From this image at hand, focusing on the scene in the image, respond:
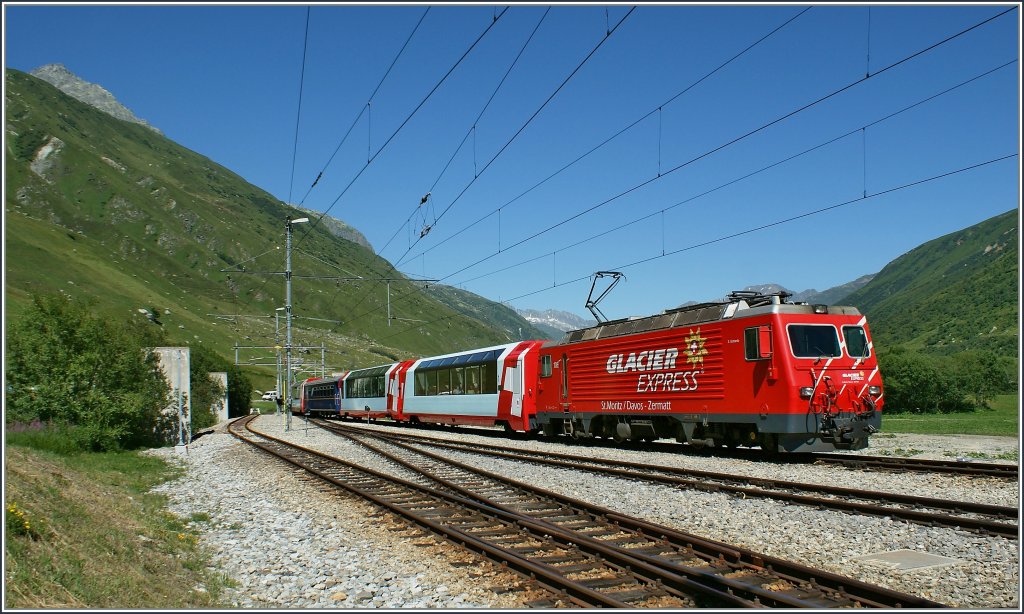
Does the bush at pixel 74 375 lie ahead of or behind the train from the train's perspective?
behind

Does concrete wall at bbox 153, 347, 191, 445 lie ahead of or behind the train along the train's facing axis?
behind

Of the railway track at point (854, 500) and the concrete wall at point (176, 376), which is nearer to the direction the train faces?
the railway track

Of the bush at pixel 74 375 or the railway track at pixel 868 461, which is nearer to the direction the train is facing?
the railway track

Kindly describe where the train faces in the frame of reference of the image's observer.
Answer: facing the viewer and to the right of the viewer

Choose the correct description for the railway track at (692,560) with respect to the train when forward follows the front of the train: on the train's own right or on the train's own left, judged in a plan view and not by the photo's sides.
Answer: on the train's own right

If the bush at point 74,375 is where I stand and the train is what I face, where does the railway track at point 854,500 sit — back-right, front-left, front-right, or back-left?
front-right

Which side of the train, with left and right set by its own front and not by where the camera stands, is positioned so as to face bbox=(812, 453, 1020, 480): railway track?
front

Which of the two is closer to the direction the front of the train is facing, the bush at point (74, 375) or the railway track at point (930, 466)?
the railway track
